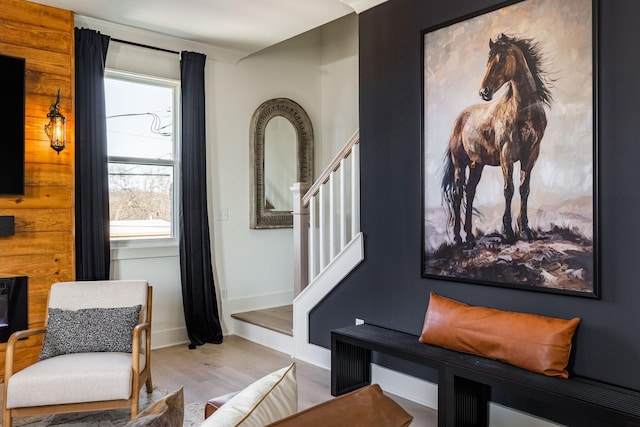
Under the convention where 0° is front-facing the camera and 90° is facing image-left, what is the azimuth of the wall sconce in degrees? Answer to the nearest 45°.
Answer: approximately 315°

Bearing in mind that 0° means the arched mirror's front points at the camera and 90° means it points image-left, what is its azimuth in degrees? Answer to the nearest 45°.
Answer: approximately 315°

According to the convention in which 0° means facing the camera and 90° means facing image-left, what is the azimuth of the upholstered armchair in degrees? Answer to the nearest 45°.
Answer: approximately 0°

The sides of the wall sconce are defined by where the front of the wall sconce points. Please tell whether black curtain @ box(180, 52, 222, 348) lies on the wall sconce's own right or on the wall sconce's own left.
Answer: on the wall sconce's own left
